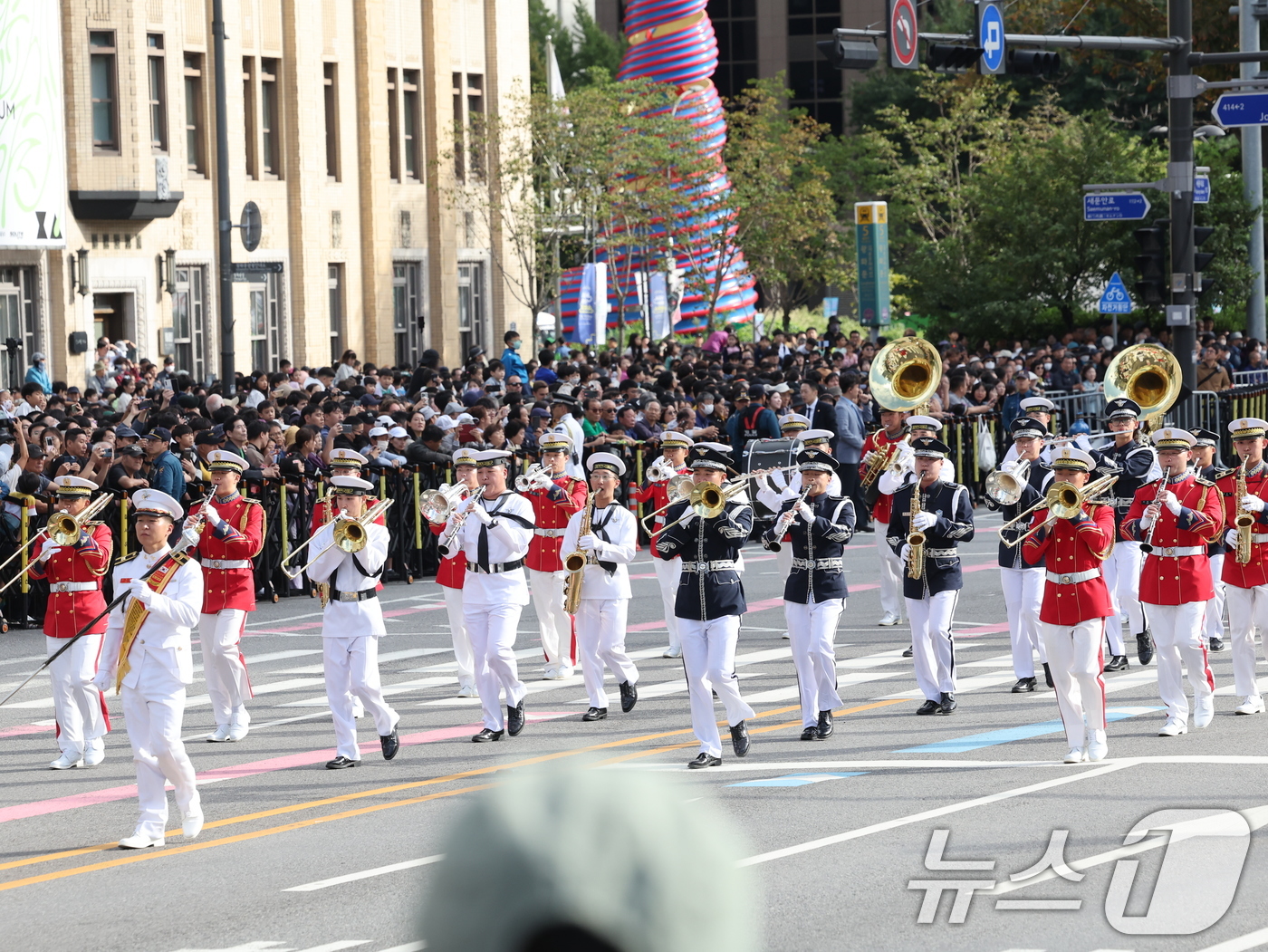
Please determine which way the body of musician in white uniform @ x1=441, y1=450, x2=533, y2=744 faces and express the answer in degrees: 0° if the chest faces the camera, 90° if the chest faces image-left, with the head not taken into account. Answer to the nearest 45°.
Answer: approximately 45°

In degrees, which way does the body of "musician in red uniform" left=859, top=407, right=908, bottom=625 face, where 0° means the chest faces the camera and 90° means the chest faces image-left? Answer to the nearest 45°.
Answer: approximately 45°

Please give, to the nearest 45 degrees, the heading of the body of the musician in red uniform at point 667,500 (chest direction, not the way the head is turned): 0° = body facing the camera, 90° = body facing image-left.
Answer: approximately 45°

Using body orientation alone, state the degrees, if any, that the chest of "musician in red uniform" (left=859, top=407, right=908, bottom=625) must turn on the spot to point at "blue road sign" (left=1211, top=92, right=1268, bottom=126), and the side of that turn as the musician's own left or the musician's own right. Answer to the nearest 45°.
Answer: approximately 180°

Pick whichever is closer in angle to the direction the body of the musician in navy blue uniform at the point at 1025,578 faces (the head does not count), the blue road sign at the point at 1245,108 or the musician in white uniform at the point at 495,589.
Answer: the musician in white uniform

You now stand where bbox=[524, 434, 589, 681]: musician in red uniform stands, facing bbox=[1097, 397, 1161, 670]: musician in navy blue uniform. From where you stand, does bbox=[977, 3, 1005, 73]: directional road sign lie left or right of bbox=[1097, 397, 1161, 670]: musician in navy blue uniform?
left

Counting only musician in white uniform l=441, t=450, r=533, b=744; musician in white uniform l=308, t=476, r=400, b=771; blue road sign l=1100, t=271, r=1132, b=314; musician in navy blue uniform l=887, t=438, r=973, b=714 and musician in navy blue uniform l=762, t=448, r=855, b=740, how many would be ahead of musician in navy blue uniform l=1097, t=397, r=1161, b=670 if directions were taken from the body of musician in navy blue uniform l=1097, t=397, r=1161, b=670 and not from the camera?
4

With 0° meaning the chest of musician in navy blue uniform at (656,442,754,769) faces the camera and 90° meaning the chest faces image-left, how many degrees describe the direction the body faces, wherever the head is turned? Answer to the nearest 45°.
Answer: approximately 45°

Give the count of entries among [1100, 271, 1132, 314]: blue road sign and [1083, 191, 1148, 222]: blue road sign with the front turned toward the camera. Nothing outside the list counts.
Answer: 2

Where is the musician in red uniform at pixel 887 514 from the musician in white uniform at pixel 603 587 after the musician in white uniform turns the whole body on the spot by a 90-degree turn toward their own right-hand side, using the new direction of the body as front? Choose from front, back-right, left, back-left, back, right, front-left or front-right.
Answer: right
